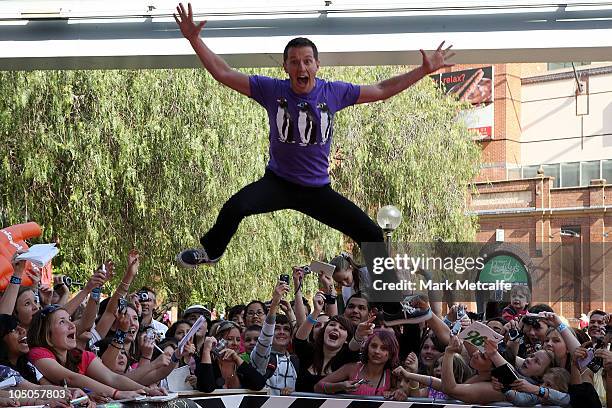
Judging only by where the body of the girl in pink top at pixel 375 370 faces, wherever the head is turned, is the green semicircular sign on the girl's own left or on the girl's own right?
on the girl's own left

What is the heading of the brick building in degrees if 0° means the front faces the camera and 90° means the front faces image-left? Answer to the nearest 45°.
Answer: approximately 0°

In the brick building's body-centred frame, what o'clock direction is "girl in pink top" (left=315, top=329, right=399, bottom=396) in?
The girl in pink top is roughly at 12 o'clock from the brick building.

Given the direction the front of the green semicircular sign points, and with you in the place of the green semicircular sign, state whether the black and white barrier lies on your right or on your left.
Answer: on your right
